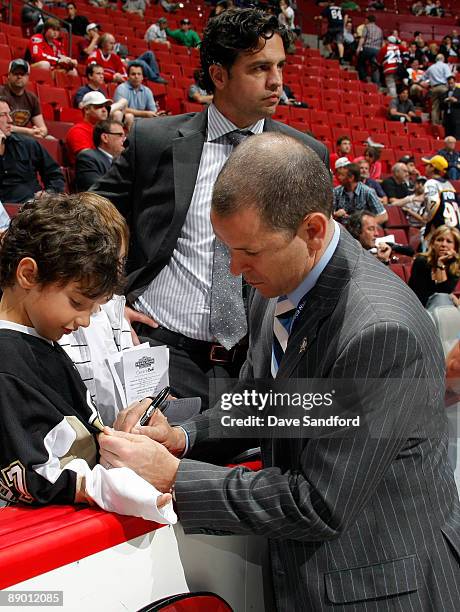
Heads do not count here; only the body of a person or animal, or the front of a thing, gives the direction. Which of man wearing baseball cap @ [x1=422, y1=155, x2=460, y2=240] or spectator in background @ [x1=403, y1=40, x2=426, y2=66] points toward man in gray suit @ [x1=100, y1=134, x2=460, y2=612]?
the spectator in background

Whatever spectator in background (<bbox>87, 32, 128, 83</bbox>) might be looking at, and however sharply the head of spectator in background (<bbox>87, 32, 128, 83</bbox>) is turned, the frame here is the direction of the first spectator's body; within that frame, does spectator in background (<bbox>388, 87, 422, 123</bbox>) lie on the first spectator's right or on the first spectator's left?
on the first spectator's left

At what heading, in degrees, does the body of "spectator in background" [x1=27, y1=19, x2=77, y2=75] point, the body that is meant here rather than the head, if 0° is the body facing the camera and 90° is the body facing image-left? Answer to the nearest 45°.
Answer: approximately 315°

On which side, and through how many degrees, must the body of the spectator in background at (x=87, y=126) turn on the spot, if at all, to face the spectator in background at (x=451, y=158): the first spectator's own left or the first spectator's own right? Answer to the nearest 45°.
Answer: approximately 90° to the first spectator's own left

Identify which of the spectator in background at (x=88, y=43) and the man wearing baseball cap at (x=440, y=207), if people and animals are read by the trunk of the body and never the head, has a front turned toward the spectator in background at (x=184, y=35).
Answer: the man wearing baseball cap

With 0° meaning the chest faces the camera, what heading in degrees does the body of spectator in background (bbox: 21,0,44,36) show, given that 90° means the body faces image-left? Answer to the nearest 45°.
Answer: approximately 315°

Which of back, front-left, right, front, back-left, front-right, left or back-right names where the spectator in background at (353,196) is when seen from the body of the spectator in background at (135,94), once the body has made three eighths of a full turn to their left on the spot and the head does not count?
right

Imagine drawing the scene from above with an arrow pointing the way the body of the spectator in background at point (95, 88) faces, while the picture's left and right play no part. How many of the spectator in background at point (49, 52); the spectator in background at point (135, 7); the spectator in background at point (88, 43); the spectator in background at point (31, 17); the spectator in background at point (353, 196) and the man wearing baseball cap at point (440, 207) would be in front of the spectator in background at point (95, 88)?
2

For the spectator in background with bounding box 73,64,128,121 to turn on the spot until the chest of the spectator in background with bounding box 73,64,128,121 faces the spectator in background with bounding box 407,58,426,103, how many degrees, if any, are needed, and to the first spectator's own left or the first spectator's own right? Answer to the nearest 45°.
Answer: approximately 90° to the first spectator's own left

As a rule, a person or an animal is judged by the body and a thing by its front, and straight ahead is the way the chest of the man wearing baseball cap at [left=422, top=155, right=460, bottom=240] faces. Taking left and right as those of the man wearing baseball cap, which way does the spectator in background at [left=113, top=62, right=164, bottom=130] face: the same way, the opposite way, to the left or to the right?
the opposite way

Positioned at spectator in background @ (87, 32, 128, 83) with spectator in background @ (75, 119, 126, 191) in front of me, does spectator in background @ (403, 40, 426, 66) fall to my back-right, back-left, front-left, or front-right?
back-left

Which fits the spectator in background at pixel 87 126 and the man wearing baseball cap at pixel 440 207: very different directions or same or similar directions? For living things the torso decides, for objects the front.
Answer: very different directions

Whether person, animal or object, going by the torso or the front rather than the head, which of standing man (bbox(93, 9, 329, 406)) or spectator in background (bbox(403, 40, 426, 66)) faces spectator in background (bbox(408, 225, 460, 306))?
spectator in background (bbox(403, 40, 426, 66))
